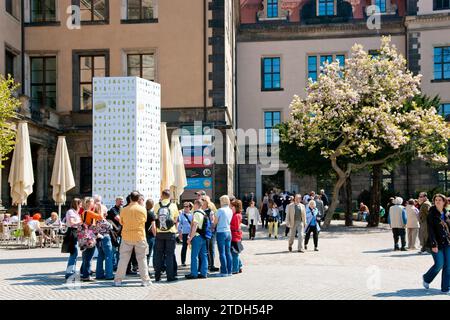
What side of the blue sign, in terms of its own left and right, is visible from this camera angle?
front

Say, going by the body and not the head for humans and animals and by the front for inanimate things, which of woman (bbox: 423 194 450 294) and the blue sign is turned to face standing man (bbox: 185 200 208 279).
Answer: the blue sign

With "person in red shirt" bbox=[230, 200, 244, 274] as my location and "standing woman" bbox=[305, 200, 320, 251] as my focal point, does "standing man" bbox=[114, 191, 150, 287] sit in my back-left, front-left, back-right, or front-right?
back-left

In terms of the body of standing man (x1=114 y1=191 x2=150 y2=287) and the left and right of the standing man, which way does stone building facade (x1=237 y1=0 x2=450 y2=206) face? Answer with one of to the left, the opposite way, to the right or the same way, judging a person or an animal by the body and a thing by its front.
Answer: the opposite way

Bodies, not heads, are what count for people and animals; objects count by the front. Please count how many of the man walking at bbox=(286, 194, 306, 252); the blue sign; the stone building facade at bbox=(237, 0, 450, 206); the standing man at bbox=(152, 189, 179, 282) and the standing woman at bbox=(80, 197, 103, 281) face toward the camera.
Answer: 3

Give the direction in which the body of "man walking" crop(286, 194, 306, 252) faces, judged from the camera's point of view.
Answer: toward the camera

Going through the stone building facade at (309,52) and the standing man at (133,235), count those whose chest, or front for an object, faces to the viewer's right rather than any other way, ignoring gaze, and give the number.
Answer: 0

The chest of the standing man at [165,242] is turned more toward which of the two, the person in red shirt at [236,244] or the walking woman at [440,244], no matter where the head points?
the person in red shirt

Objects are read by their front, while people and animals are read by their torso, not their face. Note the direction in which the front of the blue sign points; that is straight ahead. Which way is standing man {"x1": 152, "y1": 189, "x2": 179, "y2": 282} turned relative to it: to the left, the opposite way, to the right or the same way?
the opposite way

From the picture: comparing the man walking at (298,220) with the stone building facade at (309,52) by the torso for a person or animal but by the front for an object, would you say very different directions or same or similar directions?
same or similar directions

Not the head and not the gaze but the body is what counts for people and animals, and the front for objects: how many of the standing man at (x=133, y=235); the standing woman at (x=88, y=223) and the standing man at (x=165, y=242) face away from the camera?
2
